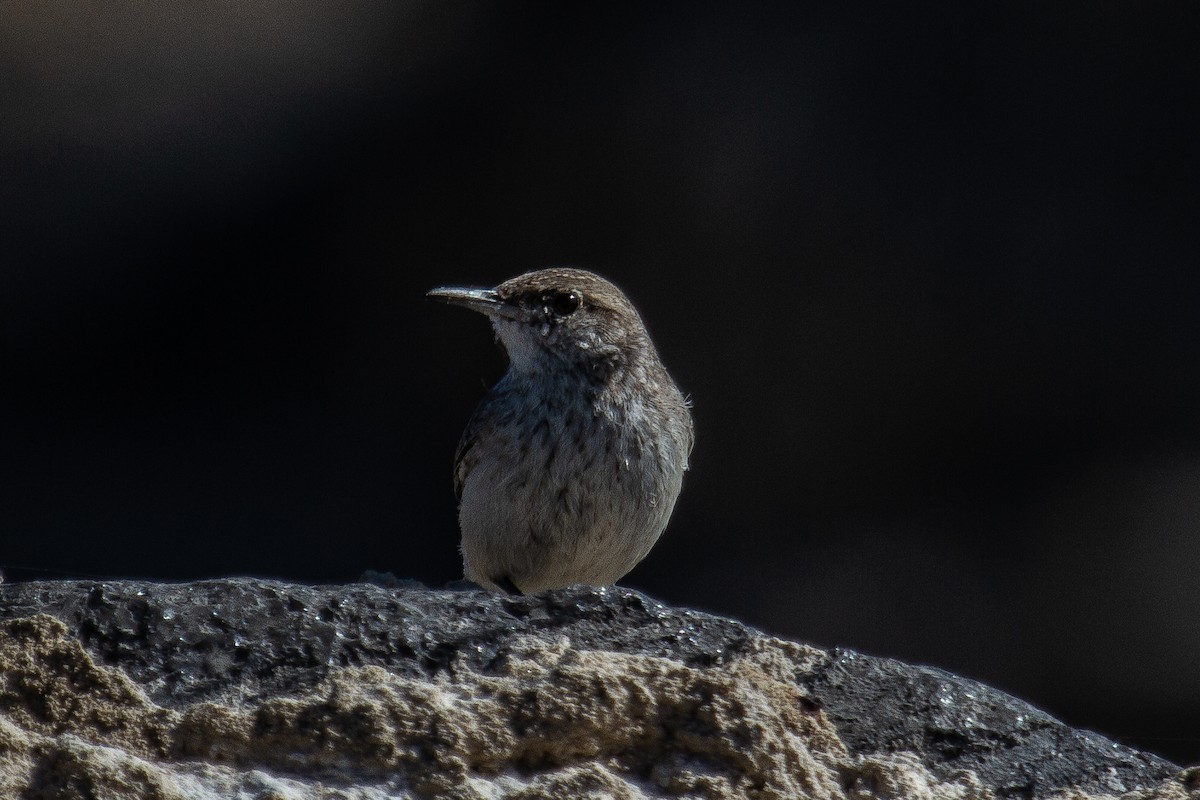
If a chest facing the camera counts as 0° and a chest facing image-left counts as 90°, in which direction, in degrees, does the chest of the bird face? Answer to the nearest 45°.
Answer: approximately 0°
